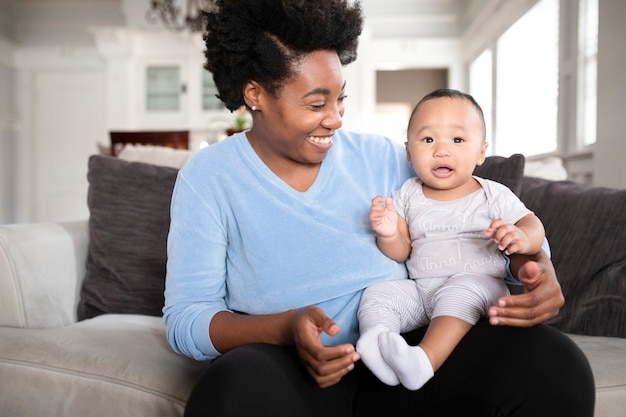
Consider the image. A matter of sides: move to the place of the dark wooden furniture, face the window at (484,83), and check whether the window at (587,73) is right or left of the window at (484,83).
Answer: right

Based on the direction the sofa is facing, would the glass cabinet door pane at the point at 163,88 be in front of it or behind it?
behind

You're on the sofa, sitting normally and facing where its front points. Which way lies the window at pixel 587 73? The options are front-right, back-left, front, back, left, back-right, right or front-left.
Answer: back-left

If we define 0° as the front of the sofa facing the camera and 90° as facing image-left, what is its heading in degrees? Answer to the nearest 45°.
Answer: approximately 0°

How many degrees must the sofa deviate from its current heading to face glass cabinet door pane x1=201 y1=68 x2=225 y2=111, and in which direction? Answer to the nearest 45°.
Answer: approximately 180°

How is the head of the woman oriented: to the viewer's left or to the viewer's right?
to the viewer's right

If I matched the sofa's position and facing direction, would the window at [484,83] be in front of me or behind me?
behind
